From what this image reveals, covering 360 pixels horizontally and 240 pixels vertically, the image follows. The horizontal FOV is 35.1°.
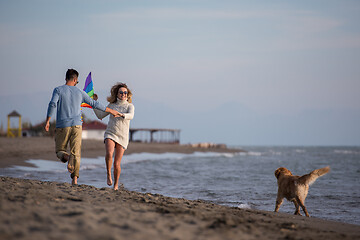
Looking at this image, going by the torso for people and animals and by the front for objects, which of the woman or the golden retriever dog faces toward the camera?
the woman

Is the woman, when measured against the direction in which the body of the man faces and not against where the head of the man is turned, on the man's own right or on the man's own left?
on the man's own right

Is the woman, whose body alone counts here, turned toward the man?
no

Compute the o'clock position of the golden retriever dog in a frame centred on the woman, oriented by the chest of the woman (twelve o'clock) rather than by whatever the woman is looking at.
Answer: The golden retriever dog is roughly at 10 o'clock from the woman.

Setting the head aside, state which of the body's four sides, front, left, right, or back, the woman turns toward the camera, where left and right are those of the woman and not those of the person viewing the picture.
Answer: front

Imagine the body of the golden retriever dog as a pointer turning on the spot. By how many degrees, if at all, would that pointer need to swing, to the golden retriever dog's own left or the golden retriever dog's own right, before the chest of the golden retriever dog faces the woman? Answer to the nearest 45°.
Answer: approximately 45° to the golden retriever dog's own left

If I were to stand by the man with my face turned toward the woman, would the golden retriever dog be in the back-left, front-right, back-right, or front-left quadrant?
front-right

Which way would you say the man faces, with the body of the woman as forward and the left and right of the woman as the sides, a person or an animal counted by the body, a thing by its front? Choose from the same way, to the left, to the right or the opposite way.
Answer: the opposite way

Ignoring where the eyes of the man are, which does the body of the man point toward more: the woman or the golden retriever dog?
the woman

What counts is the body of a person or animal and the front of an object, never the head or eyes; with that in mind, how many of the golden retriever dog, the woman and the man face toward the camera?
1

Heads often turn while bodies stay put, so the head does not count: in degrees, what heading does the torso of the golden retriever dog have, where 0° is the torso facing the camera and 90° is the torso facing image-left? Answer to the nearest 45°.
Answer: approximately 135°

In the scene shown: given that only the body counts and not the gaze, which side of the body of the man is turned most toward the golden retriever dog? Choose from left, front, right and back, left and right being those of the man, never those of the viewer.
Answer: right

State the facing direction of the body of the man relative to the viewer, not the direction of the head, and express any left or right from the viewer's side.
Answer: facing away from the viewer

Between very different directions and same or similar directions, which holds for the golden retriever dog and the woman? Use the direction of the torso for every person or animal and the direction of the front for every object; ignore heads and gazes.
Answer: very different directions
